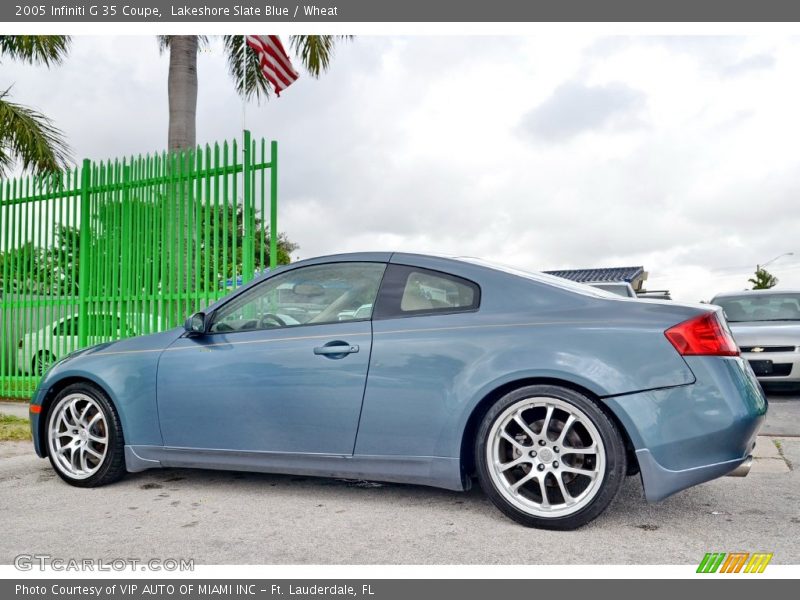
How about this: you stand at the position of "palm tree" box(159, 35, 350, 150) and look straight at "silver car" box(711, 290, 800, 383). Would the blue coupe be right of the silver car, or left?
right

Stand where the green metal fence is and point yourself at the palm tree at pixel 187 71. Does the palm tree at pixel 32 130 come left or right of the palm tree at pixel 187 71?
left

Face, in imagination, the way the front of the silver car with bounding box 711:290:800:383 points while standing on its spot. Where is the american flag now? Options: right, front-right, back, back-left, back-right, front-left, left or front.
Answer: right

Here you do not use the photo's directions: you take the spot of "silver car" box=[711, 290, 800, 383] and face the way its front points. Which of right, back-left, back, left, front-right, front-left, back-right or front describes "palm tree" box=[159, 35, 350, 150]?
right

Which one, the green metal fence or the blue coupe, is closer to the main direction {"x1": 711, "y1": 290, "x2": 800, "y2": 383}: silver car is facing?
the blue coupe

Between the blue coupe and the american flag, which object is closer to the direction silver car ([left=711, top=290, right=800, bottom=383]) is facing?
the blue coupe

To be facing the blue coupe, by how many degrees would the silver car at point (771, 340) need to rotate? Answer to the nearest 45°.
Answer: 0° — it already faces it

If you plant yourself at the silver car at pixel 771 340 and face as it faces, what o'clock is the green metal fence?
The green metal fence is roughly at 2 o'clock from the silver car.

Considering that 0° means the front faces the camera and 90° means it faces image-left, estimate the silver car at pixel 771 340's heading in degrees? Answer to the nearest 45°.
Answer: approximately 0°

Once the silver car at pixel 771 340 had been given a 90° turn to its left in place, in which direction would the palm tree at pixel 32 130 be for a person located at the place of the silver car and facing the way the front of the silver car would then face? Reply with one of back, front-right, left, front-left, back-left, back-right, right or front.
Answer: back

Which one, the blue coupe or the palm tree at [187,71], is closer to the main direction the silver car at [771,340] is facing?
the blue coupe
